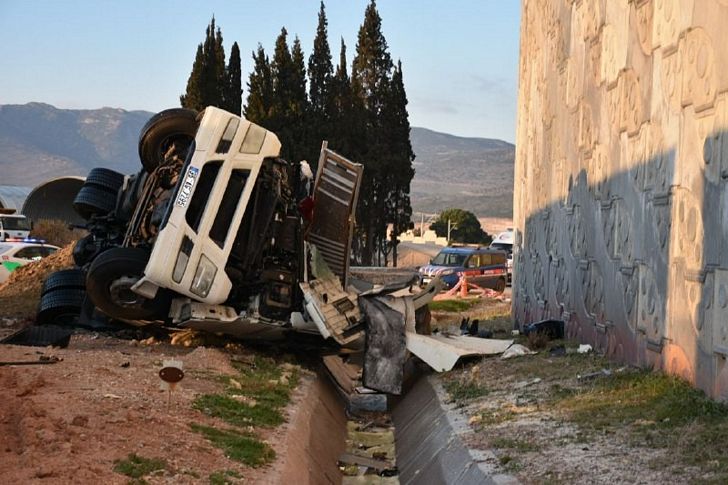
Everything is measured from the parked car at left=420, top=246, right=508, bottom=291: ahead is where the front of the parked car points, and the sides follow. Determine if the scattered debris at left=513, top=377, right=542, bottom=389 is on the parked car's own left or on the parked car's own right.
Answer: on the parked car's own left

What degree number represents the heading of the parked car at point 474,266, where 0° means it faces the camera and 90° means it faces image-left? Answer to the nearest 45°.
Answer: approximately 45°

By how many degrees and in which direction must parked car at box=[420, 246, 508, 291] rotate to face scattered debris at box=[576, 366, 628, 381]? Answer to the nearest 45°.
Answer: approximately 45° to its left

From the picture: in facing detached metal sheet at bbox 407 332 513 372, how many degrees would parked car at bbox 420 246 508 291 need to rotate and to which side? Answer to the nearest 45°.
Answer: approximately 45° to its left

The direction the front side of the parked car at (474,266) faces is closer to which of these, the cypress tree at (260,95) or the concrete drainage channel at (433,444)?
the concrete drainage channel

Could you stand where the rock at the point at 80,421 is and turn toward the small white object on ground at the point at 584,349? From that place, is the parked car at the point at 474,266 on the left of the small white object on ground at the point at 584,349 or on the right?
left

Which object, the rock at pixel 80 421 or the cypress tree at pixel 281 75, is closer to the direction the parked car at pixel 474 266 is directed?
the rock

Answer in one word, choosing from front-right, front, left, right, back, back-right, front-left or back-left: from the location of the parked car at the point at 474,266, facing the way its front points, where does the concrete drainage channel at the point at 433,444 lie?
front-left
